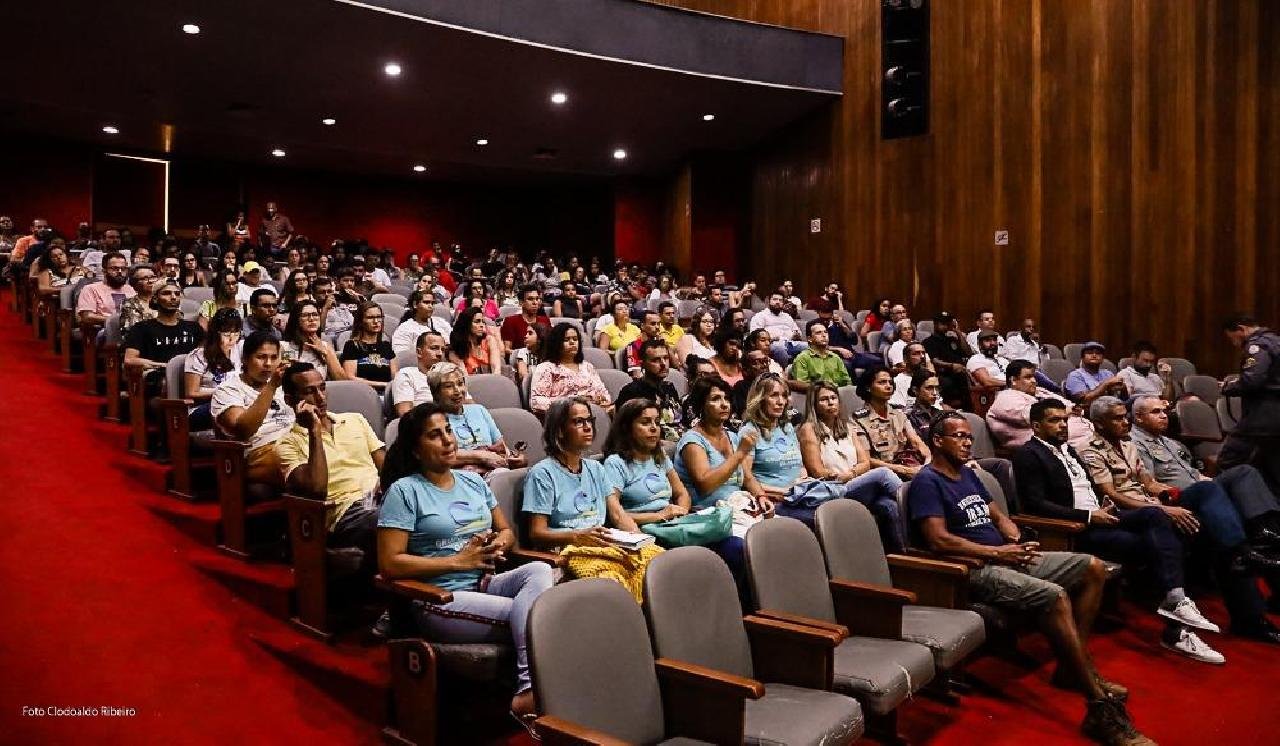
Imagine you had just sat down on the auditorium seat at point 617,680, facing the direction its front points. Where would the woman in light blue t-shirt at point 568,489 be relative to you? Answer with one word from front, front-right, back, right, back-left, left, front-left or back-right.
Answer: back-left

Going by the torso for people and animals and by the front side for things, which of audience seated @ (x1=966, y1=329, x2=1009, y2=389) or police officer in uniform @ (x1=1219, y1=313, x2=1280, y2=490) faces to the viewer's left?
the police officer in uniform

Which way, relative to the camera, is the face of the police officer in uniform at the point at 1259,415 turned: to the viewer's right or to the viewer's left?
to the viewer's left

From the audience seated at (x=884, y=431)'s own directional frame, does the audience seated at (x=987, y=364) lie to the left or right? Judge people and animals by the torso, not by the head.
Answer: on their left
